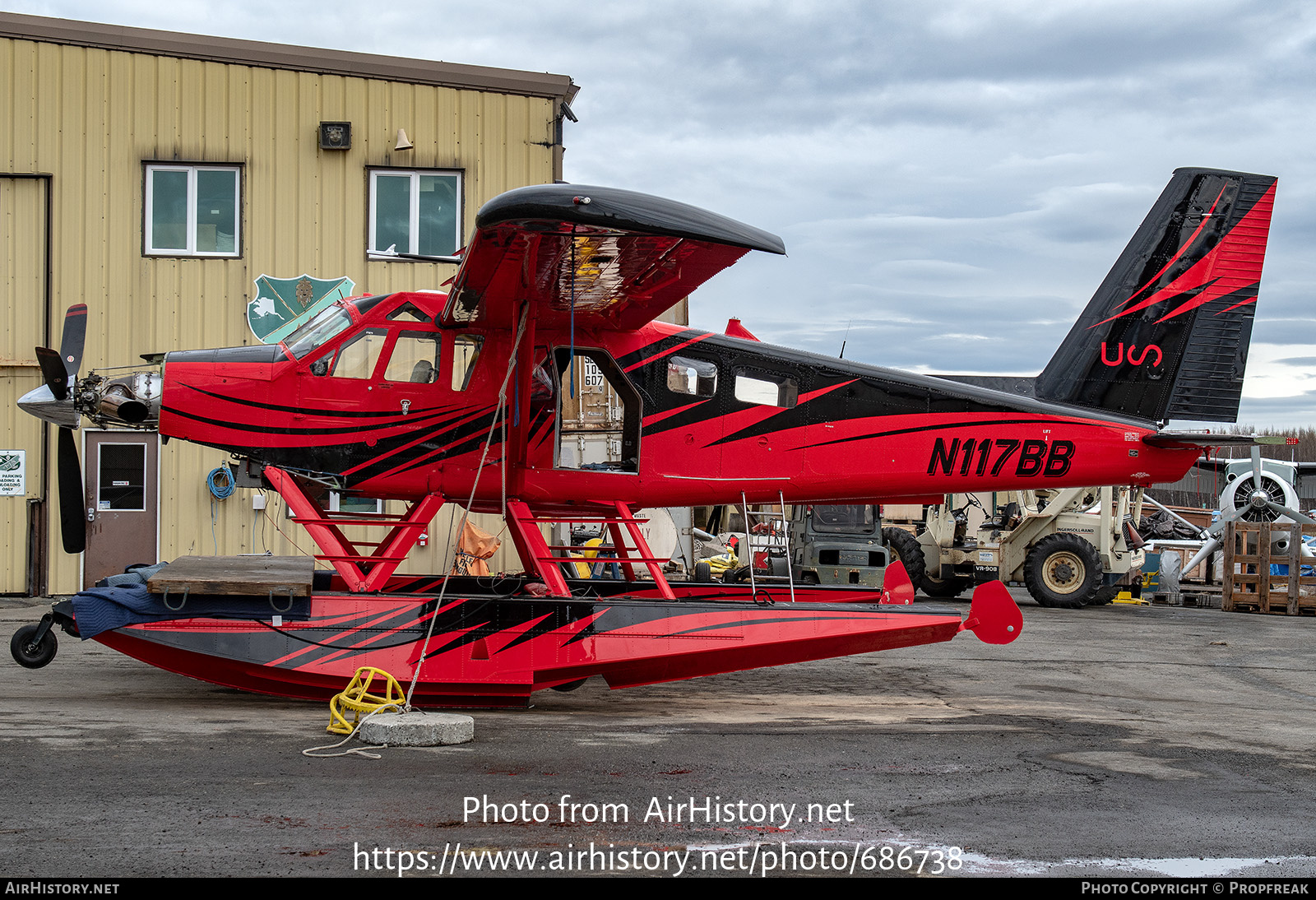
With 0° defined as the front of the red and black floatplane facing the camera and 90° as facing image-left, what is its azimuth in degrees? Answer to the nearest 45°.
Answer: approximately 90°

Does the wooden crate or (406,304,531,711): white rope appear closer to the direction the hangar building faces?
the white rope

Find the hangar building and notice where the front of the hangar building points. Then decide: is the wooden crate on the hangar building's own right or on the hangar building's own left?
on the hangar building's own left

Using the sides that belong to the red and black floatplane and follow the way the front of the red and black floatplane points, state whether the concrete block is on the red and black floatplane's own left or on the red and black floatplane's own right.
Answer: on the red and black floatplane's own left

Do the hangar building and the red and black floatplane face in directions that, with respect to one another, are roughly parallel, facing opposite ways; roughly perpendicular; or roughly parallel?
roughly perpendicular

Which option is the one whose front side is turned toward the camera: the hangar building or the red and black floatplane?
the hangar building

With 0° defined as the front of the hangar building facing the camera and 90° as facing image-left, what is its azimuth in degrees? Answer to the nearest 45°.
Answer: approximately 0°

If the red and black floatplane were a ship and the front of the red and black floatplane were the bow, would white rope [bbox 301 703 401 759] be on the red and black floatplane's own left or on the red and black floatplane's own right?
on the red and black floatplane's own left

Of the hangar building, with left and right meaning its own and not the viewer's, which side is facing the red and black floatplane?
front

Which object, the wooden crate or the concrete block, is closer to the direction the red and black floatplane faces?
the concrete block

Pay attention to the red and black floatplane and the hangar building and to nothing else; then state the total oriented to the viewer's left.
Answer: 1

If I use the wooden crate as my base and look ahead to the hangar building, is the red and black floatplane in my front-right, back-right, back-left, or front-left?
front-left

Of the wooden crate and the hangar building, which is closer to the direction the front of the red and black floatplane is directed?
the hangar building

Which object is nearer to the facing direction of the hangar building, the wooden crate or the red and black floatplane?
the red and black floatplane

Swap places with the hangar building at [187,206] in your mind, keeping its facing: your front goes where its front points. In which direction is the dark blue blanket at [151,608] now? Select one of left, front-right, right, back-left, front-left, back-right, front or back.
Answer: front
